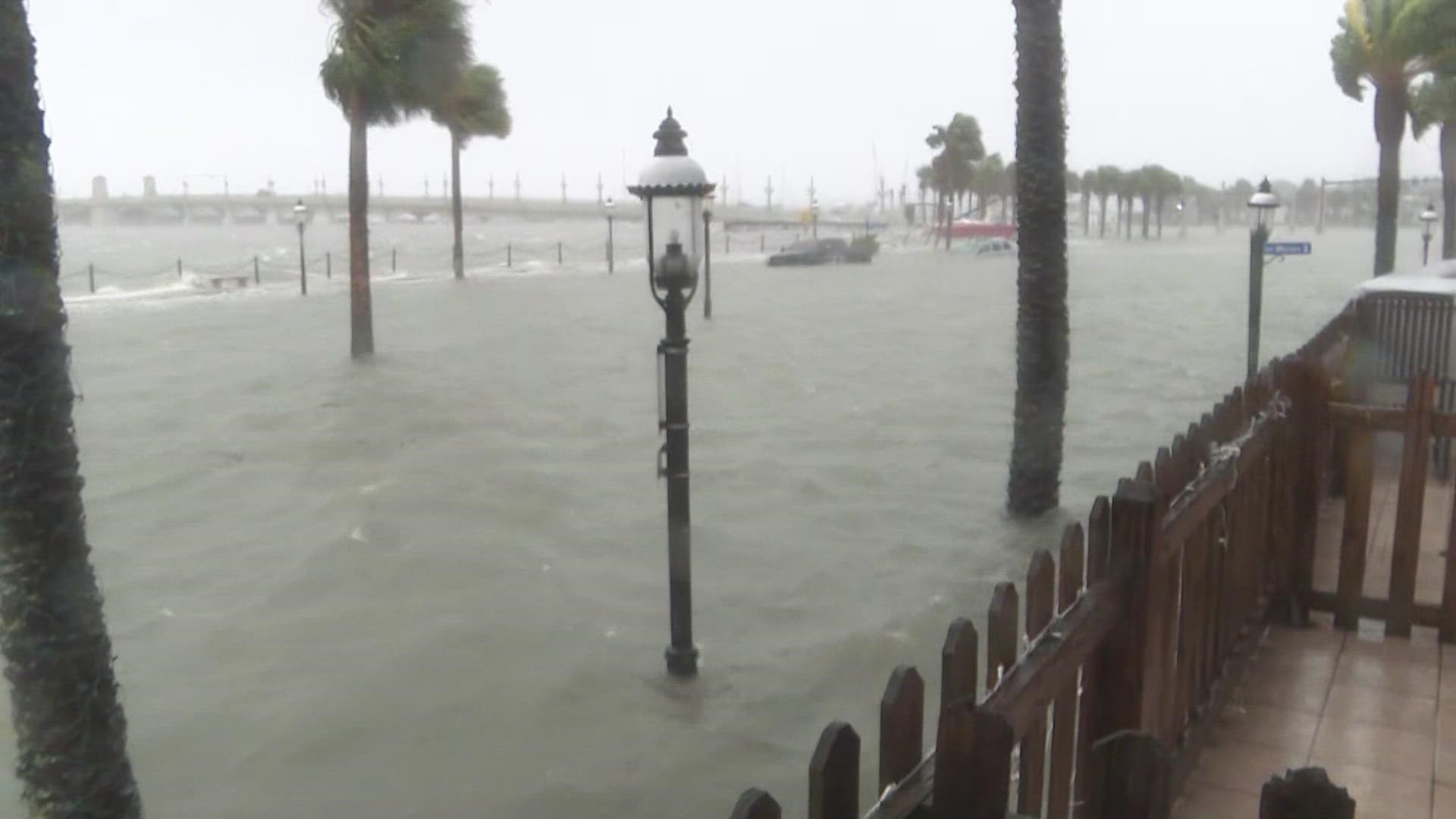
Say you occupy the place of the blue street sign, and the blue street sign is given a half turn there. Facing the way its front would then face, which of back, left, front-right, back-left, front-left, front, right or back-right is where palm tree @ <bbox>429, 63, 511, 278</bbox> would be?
front-left

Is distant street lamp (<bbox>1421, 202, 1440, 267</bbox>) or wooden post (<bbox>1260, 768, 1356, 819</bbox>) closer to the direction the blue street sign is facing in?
the wooden post

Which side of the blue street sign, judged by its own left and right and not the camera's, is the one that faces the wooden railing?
front

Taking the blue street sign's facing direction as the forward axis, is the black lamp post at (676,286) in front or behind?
in front

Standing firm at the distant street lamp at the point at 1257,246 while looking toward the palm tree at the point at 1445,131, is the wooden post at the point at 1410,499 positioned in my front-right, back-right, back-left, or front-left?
back-right

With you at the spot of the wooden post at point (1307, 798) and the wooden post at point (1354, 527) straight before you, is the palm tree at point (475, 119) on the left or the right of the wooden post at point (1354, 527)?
left

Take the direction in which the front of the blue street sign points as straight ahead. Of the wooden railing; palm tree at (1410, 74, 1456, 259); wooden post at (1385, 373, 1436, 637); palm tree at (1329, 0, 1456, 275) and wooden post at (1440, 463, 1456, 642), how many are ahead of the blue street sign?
3

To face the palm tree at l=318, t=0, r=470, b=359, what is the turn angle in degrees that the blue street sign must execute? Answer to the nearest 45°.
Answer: approximately 90° to its right

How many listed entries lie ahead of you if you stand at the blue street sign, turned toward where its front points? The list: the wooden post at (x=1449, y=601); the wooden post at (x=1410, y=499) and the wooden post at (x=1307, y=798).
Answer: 3

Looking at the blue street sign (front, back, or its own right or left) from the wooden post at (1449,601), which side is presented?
front

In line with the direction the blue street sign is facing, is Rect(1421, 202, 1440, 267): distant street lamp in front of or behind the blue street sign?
behind

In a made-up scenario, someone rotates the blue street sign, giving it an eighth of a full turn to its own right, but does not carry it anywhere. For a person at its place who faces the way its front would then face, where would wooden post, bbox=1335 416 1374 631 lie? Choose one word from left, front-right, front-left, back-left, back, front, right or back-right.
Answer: front-left

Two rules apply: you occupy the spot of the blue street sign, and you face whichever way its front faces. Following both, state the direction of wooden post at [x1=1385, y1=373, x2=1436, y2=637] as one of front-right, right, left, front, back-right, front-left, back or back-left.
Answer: front

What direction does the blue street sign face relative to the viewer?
toward the camera
